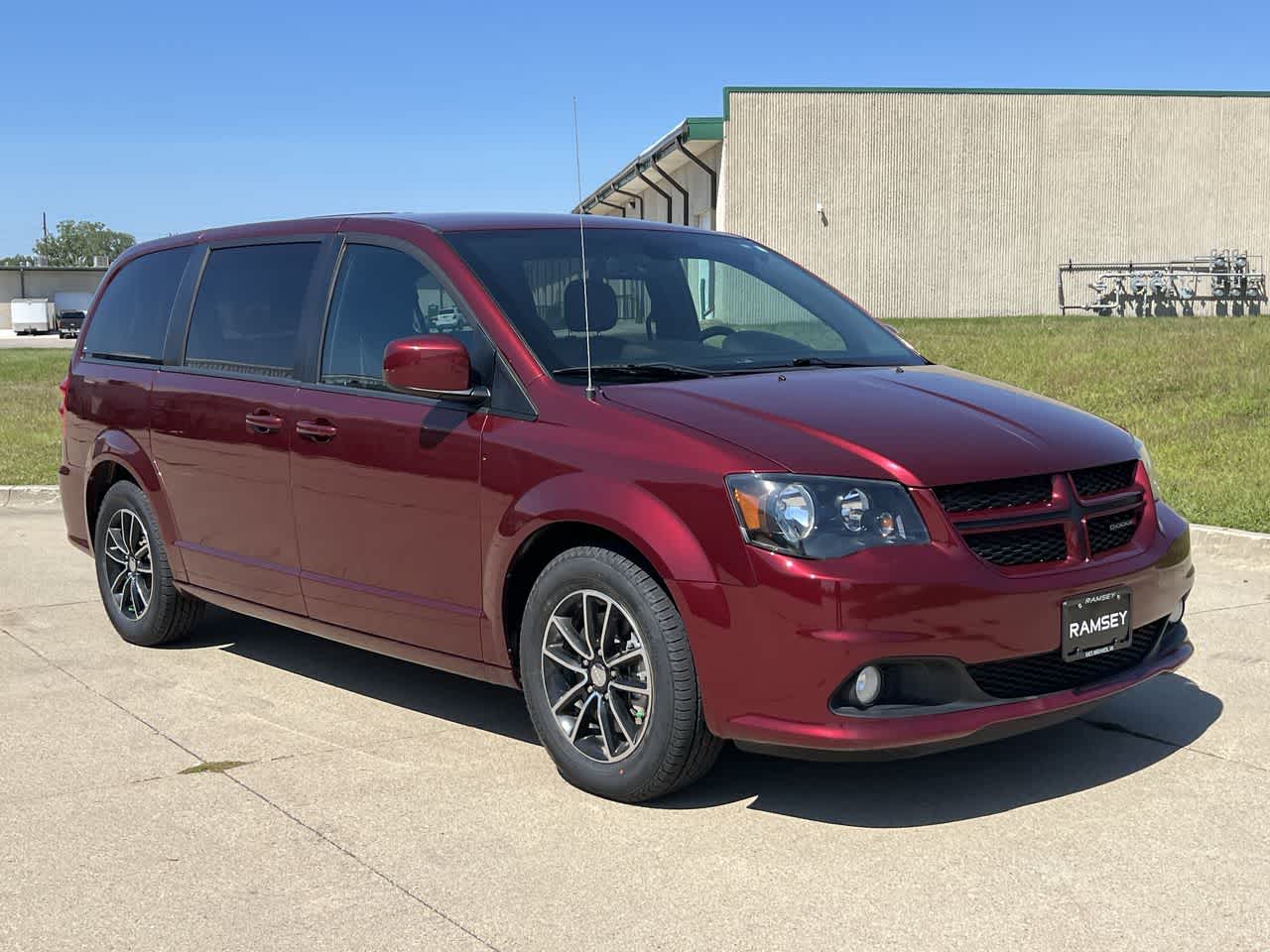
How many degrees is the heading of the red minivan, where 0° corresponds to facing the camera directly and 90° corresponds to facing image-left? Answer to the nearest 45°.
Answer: approximately 315°

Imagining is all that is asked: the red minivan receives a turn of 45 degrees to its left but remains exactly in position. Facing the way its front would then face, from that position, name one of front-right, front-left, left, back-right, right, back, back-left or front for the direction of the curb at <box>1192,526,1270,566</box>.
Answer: front-left

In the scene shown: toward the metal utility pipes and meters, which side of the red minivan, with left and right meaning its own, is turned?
left

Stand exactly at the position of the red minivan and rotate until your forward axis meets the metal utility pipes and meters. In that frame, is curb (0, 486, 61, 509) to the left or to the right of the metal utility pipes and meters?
left

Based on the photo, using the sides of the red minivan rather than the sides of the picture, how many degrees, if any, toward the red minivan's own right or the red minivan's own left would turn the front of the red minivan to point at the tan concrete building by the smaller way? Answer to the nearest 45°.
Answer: approximately 135° to the red minivan's own left

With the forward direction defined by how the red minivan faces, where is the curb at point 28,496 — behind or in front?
behind
